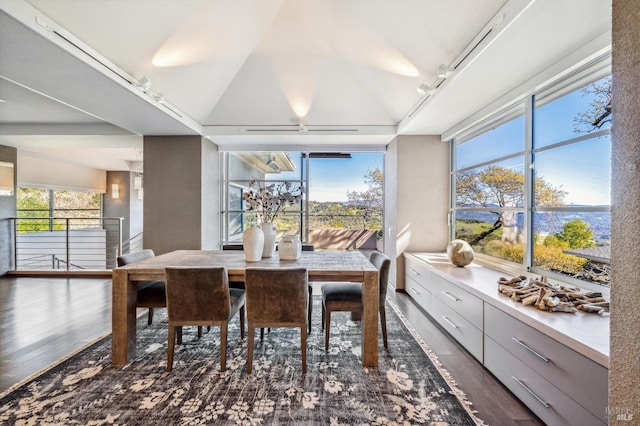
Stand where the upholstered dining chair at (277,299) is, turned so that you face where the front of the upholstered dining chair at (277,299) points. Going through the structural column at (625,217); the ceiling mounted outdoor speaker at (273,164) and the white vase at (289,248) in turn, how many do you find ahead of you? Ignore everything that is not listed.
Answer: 2

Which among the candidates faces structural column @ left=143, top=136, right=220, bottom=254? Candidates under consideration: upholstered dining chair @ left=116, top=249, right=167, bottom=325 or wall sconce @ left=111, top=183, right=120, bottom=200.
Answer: the wall sconce

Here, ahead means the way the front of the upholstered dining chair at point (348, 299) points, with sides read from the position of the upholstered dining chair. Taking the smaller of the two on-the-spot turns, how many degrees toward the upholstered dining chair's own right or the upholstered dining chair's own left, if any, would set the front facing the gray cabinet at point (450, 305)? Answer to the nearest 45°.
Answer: approximately 135° to the upholstered dining chair's own right

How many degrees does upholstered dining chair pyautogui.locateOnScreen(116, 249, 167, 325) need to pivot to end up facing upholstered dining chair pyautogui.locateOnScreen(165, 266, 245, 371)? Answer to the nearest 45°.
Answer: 0° — it already faces it

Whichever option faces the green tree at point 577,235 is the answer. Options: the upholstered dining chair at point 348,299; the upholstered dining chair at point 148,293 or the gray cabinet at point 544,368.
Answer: the upholstered dining chair at point 148,293

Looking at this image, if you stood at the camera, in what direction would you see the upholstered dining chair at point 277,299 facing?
facing away from the viewer

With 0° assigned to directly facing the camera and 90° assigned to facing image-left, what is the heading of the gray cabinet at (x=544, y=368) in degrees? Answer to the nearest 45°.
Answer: approximately 45°

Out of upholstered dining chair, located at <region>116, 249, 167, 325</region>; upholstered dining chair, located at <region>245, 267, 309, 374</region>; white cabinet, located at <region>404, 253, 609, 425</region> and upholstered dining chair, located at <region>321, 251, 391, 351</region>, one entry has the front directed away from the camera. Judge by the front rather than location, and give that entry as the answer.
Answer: upholstered dining chair, located at <region>245, 267, 309, 374</region>

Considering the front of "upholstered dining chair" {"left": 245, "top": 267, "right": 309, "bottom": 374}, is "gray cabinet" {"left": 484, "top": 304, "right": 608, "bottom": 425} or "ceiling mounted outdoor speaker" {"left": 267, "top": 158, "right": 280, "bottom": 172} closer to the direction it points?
the ceiling mounted outdoor speaker

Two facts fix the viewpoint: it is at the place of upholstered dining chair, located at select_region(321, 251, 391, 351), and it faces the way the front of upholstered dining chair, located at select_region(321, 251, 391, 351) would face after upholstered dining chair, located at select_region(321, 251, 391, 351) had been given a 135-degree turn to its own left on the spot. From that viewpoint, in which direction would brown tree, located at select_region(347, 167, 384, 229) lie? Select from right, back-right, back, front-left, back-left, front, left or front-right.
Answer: back-left

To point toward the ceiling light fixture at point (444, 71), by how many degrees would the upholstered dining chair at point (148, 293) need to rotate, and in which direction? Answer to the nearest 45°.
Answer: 0° — it already faces it

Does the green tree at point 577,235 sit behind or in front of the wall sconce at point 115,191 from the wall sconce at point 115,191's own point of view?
in front
